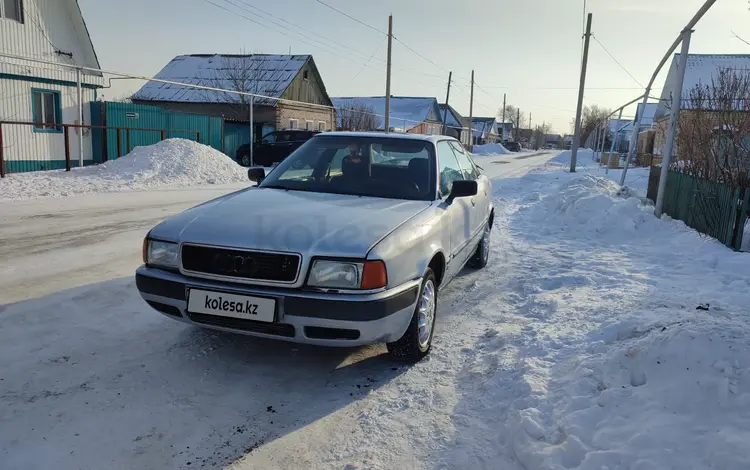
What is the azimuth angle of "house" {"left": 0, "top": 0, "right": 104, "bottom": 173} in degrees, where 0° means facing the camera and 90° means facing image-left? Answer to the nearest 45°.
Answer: approximately 315°

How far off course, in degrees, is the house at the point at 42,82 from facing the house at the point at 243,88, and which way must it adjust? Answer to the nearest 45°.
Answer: approximately 90° to its left

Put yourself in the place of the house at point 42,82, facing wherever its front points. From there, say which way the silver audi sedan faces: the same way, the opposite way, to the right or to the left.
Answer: to the right

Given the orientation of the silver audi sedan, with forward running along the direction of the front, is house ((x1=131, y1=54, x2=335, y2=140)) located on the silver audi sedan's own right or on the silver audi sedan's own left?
on the silver audi sedan's own right

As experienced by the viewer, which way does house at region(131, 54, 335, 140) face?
facing the viewer and to the right of the viewer

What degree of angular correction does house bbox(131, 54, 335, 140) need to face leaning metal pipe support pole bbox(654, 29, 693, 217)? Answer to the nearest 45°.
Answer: approximately 45° to its right

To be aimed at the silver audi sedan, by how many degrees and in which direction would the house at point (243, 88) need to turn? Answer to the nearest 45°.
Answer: approximately 45° to its right

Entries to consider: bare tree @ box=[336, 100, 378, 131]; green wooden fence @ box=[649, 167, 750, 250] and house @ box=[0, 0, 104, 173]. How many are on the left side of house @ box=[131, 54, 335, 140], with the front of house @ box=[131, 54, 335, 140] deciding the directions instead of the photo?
1

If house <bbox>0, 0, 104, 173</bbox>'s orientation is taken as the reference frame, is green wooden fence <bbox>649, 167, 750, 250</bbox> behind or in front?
in front

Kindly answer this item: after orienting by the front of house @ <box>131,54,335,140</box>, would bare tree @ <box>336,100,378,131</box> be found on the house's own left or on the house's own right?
on the house's own left

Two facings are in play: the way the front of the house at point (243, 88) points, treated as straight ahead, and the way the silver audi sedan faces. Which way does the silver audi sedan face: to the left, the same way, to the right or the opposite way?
to the right

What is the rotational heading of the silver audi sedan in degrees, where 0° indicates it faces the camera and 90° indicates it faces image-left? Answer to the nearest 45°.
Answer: approximately 45°

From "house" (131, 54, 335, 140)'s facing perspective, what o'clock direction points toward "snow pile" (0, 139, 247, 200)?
The snow pile is roughly at 2 o'clock from the house.

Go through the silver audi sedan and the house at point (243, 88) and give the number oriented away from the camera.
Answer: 0

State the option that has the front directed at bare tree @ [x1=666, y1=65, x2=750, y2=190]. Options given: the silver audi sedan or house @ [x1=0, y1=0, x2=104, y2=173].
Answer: the house

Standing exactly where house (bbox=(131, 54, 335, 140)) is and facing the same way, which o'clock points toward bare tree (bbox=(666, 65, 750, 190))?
The bare tree is roughly at 1 o'clock from the house.

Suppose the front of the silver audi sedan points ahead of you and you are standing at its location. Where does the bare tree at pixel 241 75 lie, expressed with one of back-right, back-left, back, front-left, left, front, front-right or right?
back-right

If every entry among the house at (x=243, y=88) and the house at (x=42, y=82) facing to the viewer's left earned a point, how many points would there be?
0

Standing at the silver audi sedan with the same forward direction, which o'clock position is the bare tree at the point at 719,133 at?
The bare tree is roughly at 6 o'clock from the silver audi sedan.

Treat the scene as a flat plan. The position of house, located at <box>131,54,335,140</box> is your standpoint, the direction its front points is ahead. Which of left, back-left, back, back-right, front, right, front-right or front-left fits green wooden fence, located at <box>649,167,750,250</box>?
front-right
